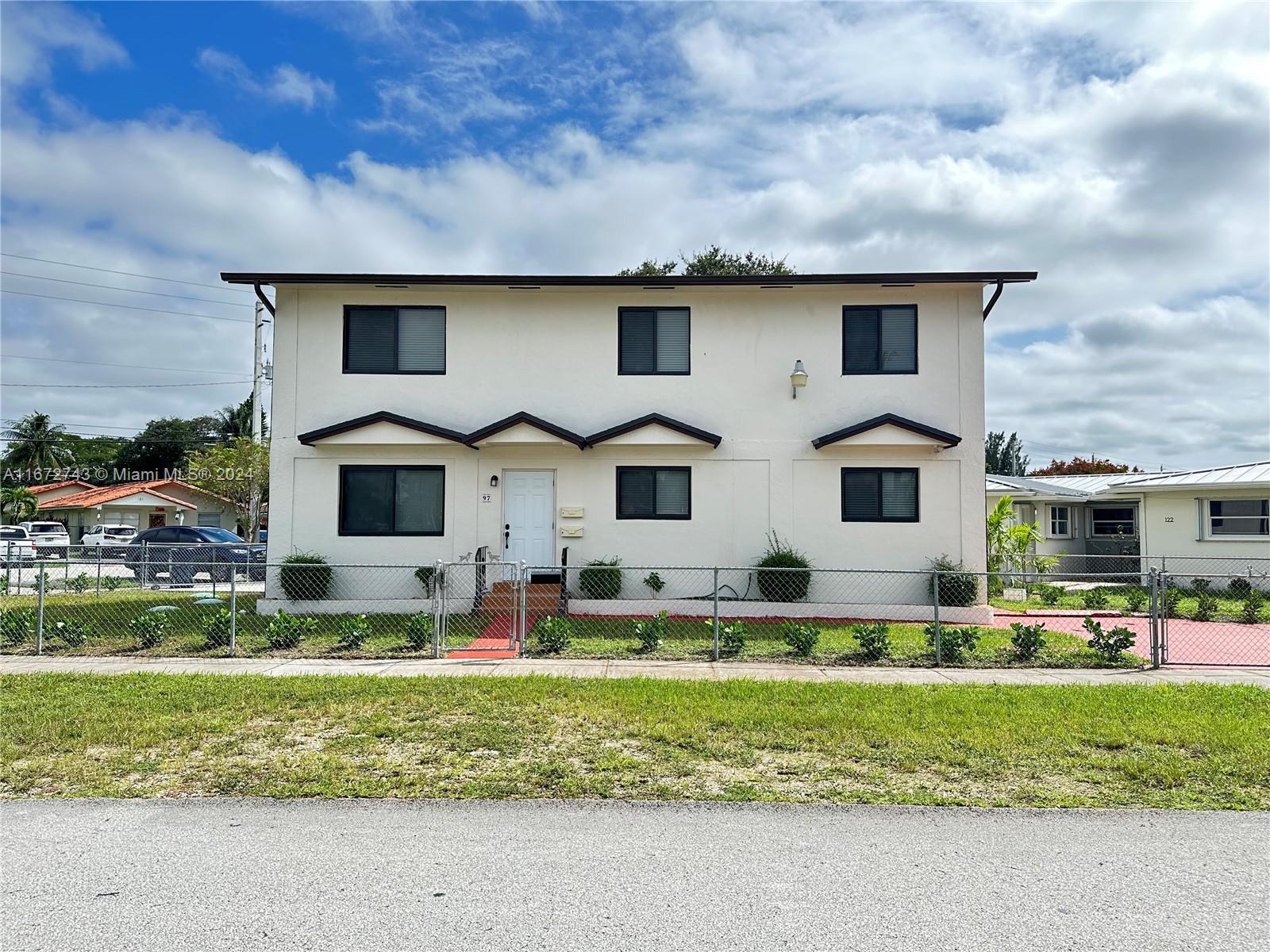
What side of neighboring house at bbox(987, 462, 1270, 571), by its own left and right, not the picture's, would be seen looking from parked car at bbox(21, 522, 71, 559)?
right

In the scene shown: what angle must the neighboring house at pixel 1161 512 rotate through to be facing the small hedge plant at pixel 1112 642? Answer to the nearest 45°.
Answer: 0° — it already faces it

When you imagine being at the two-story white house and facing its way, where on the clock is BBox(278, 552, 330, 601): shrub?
The shrub is roughly at 3 o'clock from the two-story white house.

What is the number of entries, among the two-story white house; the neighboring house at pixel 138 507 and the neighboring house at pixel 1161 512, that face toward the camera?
3

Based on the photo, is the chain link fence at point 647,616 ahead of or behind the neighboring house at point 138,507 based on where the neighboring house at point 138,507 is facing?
ahead

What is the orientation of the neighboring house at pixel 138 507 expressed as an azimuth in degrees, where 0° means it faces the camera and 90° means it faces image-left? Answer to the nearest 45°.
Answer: approximately 0°

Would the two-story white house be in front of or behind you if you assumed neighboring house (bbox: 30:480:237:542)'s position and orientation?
in front

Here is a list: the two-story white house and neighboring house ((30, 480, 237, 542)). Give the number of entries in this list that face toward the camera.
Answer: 2
